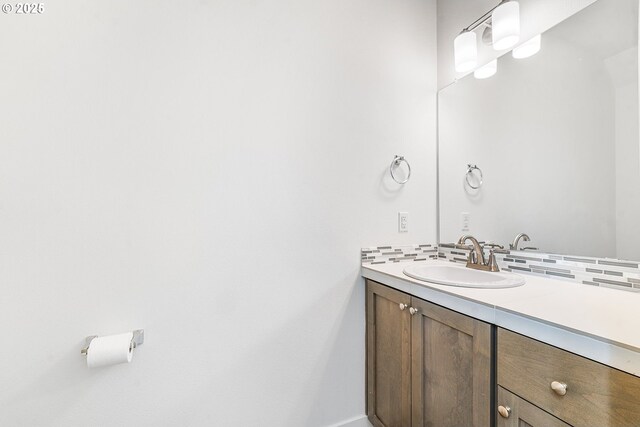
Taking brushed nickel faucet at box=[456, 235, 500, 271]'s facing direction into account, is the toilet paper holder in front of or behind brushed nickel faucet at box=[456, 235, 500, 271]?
in front

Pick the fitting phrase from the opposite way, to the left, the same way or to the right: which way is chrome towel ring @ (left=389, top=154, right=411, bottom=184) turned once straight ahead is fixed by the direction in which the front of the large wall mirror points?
to the left

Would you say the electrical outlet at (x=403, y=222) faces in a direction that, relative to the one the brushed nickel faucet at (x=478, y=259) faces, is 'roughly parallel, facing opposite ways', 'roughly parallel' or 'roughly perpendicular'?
roughly perpendicular

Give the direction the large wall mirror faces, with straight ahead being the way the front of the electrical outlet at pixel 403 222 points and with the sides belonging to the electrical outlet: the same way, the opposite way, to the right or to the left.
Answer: to the right

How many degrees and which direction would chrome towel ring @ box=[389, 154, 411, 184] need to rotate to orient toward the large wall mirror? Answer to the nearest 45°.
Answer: approximately 45° to its left

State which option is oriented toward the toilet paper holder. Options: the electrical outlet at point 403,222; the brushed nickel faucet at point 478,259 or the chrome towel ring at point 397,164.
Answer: the brushed nickel faucet

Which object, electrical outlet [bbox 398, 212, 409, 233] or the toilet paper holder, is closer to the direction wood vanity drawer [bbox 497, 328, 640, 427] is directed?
the toilet paper holder

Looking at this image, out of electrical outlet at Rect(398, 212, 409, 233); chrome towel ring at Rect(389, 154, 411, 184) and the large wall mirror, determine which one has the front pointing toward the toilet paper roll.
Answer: the large wall mirror

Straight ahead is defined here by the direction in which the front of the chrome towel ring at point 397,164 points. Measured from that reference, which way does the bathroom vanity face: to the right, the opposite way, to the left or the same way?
to the right

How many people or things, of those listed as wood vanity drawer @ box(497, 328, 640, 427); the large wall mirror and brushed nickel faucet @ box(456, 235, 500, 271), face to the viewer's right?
0

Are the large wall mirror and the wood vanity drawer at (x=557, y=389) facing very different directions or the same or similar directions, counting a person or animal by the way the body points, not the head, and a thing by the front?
same or similar directions

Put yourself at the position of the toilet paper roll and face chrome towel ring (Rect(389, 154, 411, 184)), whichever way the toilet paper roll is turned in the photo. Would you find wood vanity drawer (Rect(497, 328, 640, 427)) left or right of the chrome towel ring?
right

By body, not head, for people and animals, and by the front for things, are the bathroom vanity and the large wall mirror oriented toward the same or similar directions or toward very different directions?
same or similar directions

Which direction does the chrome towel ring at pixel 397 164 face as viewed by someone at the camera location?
facing the viewer and to the right of the viewer

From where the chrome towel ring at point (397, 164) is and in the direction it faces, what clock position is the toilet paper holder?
The toilet paper holder is roughly at 3 o'clock from the chrome towel ring.

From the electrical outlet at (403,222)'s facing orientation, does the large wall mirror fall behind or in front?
in front

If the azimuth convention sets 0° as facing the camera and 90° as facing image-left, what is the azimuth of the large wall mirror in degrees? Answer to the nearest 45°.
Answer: approximately 45°

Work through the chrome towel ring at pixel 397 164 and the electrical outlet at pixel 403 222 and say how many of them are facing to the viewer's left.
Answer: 0

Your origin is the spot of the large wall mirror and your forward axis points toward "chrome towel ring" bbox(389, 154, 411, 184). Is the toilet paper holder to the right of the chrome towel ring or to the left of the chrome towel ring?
left

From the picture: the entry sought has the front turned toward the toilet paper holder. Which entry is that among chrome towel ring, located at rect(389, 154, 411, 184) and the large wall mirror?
the large wall mirror
